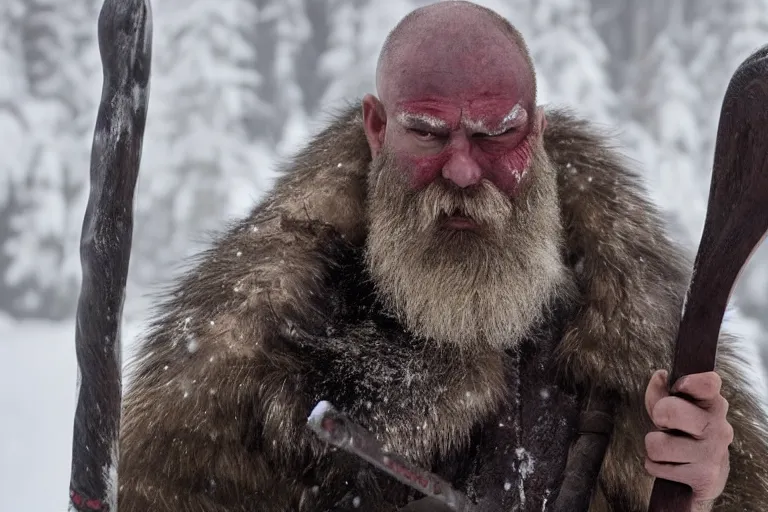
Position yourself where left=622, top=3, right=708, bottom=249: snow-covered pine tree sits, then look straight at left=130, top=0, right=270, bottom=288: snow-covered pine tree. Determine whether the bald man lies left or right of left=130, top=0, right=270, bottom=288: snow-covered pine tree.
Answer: left

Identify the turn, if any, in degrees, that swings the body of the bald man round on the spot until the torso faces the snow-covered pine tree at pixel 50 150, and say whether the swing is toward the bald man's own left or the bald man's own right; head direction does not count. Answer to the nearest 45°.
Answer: approximately 135° to the bald man's own right

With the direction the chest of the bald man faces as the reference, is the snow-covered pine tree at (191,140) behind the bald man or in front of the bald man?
behind

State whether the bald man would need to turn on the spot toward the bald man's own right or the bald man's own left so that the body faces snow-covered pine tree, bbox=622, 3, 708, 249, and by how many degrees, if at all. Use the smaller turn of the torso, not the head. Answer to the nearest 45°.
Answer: approximately 180°

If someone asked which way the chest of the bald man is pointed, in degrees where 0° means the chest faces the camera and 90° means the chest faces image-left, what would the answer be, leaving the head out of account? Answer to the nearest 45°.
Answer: approximately 0°
